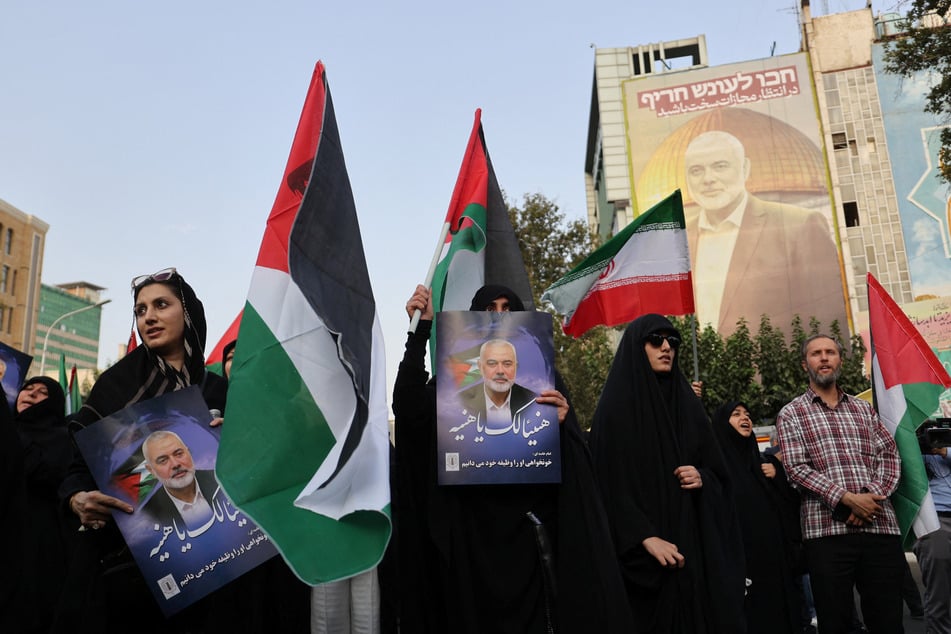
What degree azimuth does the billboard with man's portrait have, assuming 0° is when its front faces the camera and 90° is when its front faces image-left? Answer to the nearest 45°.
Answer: approximately 0°

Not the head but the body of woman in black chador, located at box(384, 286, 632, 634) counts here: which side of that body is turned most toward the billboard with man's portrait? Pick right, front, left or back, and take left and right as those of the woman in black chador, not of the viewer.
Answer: back

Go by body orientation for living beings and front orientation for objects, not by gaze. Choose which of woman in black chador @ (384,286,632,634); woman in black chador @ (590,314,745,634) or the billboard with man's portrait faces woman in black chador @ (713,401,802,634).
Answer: the billboard with man's portrait

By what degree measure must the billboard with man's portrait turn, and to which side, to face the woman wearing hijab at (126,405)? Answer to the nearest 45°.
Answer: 0° — it already faces them

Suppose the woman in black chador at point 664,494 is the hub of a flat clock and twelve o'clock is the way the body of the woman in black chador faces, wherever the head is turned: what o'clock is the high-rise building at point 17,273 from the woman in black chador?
The high-rise building is roughly at 6 o'clock from the woman in black chador.

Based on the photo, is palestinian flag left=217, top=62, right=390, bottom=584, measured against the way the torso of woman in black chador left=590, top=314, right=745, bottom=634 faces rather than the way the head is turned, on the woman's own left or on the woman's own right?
on the woman's own right

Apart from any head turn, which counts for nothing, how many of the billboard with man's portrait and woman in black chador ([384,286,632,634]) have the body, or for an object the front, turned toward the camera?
2

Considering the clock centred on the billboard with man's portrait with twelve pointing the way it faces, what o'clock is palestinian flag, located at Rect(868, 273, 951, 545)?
The palestinian flag is roughly at 12 o'clock from the billboard with man's portrait.

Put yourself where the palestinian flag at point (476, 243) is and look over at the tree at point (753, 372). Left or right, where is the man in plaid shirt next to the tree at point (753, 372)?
right

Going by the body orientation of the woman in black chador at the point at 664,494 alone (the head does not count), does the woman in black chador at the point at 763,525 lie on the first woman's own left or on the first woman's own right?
on the first woman's own left
